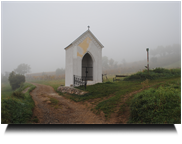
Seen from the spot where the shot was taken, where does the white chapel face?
facing the viewer and to the right of the viewer
